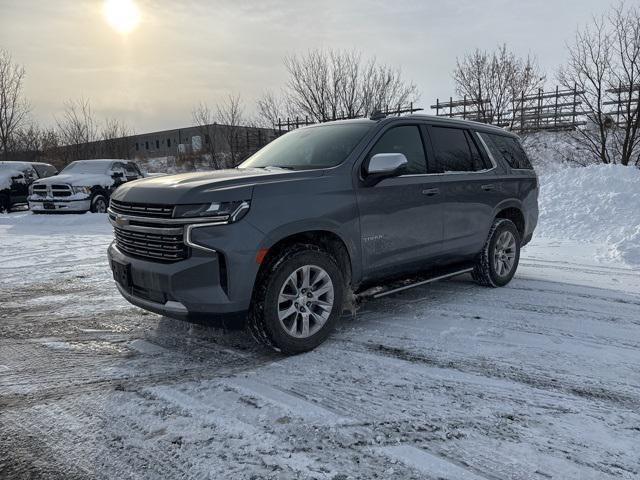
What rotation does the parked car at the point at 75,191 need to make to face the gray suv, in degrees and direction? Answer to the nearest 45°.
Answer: approximately 45° to its left

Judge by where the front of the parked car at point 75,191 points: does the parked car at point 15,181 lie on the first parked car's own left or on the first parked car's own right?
on the first parked car's own right

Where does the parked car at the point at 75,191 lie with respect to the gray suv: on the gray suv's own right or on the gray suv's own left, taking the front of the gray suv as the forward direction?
on the gray suv's own right

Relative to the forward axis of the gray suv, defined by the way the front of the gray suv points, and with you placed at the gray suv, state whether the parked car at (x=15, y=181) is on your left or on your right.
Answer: on your right

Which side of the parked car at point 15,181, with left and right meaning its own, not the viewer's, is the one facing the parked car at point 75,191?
left

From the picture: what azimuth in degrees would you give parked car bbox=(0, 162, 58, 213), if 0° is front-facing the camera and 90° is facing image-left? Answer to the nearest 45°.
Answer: approximately 45°

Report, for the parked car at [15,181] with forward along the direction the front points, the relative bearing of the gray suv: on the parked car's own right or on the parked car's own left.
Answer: on the parked car's own left

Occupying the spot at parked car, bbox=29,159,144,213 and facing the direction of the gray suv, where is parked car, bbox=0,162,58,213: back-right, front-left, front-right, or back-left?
back-right

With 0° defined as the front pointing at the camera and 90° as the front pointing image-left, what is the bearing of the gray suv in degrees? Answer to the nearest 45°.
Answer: approximately 45°
